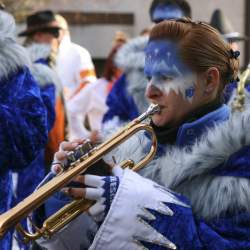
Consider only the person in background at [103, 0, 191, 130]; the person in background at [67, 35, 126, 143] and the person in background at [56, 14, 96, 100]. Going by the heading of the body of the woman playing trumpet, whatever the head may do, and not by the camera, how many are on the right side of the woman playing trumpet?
3

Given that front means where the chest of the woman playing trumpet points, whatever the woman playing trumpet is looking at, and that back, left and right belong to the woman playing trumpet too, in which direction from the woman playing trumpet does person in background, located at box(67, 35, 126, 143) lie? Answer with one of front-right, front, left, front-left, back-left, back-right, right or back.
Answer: right

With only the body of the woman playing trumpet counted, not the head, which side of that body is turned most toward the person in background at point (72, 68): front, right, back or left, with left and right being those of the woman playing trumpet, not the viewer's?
right

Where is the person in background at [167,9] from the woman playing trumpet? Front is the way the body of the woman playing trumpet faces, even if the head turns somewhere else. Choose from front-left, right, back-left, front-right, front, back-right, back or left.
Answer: right

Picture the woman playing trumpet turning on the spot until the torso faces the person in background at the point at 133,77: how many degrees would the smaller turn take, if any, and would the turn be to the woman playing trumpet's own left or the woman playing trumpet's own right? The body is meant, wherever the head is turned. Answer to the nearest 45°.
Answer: approximately 90° to the woman playing trumpet's own right

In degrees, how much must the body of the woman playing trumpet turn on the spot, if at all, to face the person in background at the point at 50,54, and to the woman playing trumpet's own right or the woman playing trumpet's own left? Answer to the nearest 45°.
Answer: approximately 90° to the woman playing trumpet's own right

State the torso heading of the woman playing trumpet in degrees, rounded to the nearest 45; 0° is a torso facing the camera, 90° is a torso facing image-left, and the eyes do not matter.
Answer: approximately 90°

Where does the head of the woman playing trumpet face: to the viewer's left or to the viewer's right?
to the viewer's left

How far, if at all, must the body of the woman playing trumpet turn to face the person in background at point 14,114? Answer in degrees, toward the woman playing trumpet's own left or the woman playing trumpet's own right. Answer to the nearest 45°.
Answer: approximately 45° to the woman playing trumpet's own right

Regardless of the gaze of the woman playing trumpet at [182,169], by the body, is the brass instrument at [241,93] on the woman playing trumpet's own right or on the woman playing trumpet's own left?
on the woman playing trumpet's own right
